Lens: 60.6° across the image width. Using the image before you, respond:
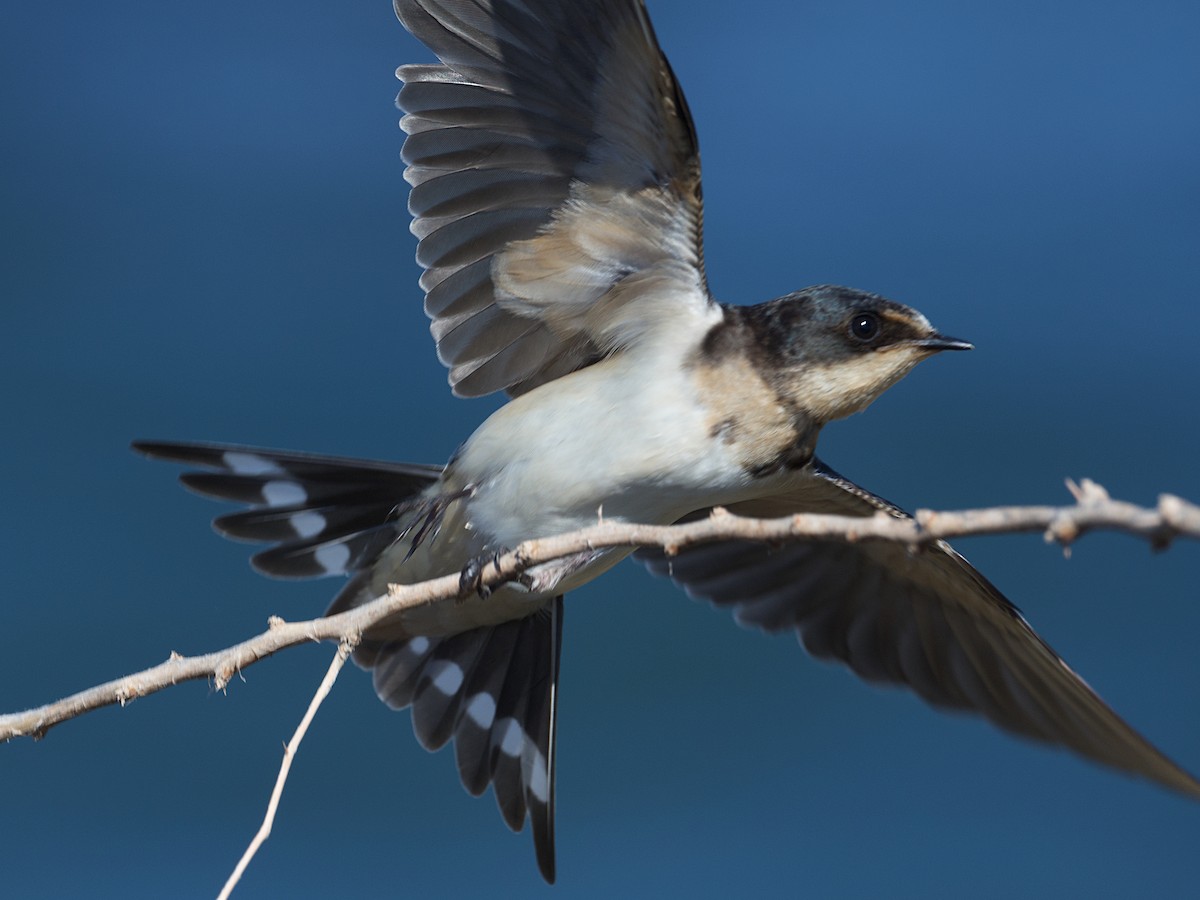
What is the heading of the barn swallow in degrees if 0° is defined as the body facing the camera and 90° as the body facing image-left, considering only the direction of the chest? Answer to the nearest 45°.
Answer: approximately 270°
